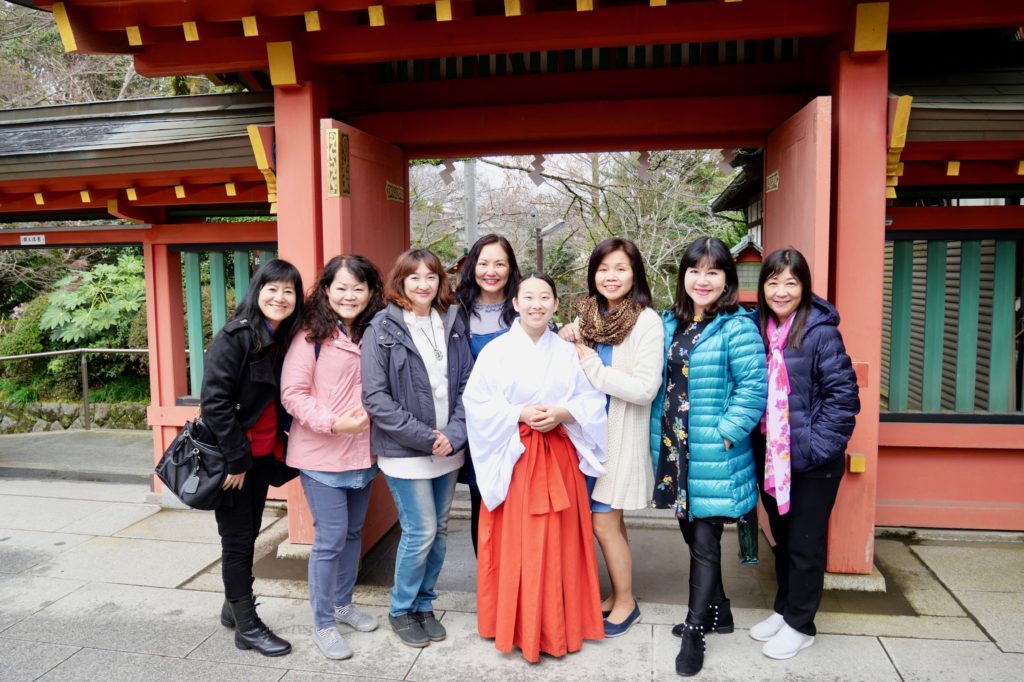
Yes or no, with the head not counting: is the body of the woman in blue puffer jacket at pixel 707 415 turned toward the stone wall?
no

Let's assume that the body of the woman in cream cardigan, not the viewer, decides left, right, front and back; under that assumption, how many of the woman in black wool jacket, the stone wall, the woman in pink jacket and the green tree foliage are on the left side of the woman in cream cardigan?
0

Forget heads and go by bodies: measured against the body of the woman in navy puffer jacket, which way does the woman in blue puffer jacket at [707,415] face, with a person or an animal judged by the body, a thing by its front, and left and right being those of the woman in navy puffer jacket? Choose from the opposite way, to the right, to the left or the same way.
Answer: the same way

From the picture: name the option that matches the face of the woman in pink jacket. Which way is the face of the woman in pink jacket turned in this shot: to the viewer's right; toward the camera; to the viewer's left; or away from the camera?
toward the camera

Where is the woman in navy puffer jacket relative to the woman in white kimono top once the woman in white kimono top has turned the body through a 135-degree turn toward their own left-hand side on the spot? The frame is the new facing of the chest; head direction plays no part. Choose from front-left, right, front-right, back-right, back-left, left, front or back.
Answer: front-right

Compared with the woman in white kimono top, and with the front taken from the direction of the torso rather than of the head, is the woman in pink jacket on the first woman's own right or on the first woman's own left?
on the first woman's own right

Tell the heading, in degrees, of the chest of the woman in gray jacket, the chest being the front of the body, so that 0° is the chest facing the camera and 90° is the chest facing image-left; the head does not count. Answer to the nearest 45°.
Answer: approximately 315°

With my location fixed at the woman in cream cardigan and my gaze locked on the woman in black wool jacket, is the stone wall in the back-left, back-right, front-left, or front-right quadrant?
front-right

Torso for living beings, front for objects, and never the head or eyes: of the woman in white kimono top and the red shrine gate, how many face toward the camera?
2

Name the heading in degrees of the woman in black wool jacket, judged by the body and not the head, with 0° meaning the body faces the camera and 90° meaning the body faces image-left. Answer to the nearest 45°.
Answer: approximately 315°

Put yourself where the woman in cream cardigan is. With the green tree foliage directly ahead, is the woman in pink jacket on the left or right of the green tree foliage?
left

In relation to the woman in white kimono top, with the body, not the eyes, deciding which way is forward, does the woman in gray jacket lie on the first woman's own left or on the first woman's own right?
on the first woman's own right

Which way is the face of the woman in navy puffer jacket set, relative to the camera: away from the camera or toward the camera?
toward the camera

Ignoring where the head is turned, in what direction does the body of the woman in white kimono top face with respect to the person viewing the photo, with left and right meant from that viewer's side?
facing the viewer

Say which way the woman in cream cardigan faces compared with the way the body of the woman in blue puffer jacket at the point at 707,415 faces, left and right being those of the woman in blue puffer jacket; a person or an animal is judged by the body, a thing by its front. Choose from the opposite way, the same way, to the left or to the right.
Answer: the same way

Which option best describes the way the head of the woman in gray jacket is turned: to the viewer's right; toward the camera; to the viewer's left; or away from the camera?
toward the camera
